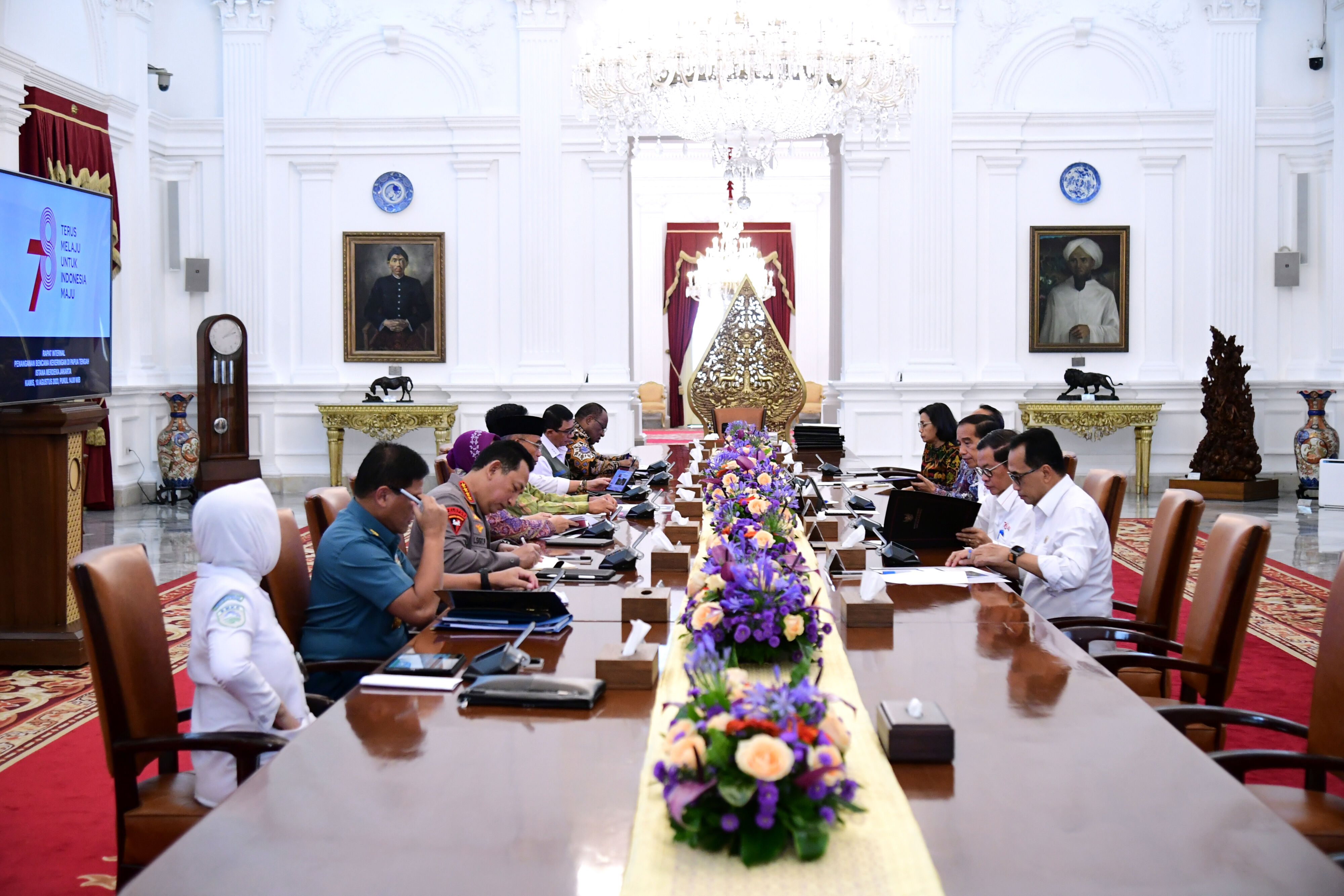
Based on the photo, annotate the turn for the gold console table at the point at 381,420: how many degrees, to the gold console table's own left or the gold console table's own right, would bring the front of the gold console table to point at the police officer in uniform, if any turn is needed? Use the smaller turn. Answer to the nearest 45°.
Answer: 0° — it already faces them

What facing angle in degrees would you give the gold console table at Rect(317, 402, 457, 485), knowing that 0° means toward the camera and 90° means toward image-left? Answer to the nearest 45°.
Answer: approximately 0°

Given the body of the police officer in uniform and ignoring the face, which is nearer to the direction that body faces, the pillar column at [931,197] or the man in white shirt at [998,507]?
the man in white shirt

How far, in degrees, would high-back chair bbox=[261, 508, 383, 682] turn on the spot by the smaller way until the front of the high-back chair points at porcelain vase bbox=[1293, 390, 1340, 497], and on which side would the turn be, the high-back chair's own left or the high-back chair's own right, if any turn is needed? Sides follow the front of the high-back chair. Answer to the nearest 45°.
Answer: approximately 45° to the high-back chair's own left

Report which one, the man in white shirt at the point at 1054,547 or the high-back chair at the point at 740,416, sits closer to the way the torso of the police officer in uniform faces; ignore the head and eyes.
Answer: the man in white shirt

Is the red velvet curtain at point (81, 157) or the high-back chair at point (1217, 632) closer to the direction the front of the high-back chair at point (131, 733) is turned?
the high-back chair

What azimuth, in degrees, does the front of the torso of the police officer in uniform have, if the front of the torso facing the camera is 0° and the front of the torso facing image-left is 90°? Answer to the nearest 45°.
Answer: approximately 270°

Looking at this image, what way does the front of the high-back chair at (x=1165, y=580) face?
to the viewer's left

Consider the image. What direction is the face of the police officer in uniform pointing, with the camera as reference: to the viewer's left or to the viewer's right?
to the viewer's right

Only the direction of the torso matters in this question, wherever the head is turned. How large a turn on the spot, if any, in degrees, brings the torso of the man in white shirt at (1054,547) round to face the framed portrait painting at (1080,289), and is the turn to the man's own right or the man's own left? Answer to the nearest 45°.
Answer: approximately 90° to the man's own right

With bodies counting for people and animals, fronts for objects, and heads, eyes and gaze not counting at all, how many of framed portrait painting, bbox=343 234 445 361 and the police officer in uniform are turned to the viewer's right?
1

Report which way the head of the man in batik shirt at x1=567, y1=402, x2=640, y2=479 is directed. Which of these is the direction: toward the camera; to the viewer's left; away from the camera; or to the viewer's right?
to the viewer's right

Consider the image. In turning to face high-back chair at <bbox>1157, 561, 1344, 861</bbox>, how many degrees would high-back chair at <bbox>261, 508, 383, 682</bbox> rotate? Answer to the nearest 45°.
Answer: approximately 45° to its right

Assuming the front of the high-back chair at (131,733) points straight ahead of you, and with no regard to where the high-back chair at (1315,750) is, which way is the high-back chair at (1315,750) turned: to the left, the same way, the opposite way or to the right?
the opposite way

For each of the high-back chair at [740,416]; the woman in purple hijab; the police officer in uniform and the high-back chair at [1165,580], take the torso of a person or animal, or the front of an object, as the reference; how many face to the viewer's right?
2
